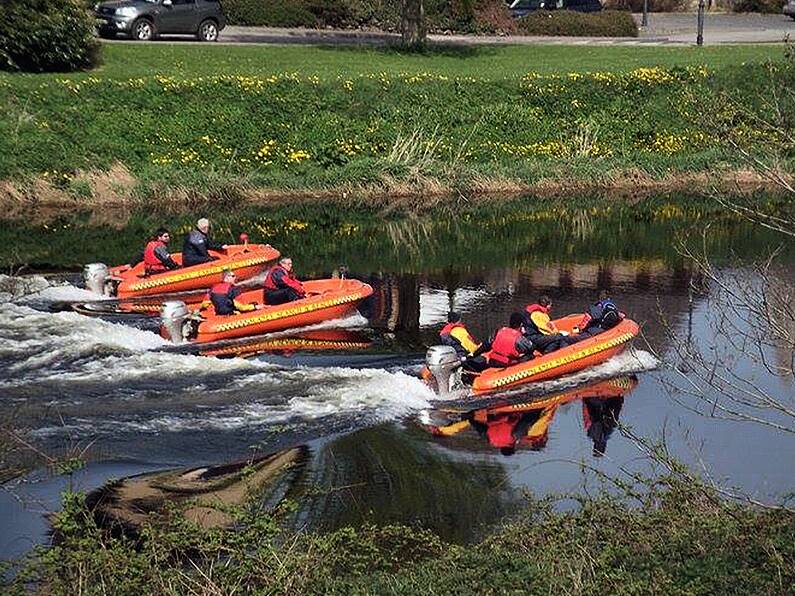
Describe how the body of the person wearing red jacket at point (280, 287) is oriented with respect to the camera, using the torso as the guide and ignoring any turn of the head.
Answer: to the viewer's right

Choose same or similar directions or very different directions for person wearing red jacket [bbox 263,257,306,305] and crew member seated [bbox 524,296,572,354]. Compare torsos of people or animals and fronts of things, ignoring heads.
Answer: same or similar directions

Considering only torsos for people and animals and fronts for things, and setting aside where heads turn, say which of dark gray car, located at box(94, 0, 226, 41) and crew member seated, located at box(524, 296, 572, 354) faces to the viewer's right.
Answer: the crew member seated

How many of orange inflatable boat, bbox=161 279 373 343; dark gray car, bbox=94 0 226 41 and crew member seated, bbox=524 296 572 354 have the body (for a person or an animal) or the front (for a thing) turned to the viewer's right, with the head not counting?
2

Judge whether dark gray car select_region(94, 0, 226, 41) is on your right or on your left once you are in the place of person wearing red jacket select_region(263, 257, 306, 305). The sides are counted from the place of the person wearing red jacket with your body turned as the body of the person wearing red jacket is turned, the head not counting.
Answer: on your left

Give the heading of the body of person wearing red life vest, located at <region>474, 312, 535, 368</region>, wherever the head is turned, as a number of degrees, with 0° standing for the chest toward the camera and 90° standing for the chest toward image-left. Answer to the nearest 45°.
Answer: approximately 225°

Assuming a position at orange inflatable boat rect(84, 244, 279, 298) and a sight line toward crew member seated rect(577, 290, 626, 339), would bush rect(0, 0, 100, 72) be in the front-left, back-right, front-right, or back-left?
back-left

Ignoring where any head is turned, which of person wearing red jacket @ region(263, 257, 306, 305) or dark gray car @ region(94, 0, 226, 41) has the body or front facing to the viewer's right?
the person wearing red jacket

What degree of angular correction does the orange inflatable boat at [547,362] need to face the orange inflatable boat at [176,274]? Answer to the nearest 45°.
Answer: approximately 90° to its left

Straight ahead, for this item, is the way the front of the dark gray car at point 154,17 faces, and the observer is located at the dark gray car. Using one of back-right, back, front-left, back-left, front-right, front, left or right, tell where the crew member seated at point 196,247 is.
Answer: front-left

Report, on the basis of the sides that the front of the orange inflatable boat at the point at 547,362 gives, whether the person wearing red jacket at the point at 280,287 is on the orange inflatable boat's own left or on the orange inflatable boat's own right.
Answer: on the orange inflatable boat's own left

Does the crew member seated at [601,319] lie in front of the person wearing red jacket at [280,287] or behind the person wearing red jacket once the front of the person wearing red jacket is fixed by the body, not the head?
in front

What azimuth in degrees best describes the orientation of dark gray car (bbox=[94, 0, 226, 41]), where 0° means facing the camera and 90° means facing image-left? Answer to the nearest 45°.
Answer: approximately 45°

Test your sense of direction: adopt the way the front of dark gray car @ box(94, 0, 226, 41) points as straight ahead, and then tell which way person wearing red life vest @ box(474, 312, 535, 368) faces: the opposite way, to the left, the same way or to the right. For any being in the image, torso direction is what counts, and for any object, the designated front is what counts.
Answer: the opposite way

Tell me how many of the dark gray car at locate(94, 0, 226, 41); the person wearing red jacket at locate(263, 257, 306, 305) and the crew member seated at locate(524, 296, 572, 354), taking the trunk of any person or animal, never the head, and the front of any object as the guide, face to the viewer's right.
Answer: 2

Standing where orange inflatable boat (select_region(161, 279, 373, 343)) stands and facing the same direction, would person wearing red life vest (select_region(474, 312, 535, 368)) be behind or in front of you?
in front

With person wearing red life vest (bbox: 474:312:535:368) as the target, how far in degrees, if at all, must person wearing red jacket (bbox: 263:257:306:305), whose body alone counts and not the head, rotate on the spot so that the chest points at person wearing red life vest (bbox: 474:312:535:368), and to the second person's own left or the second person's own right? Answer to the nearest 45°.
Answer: approximately 45° to the second person's own right
